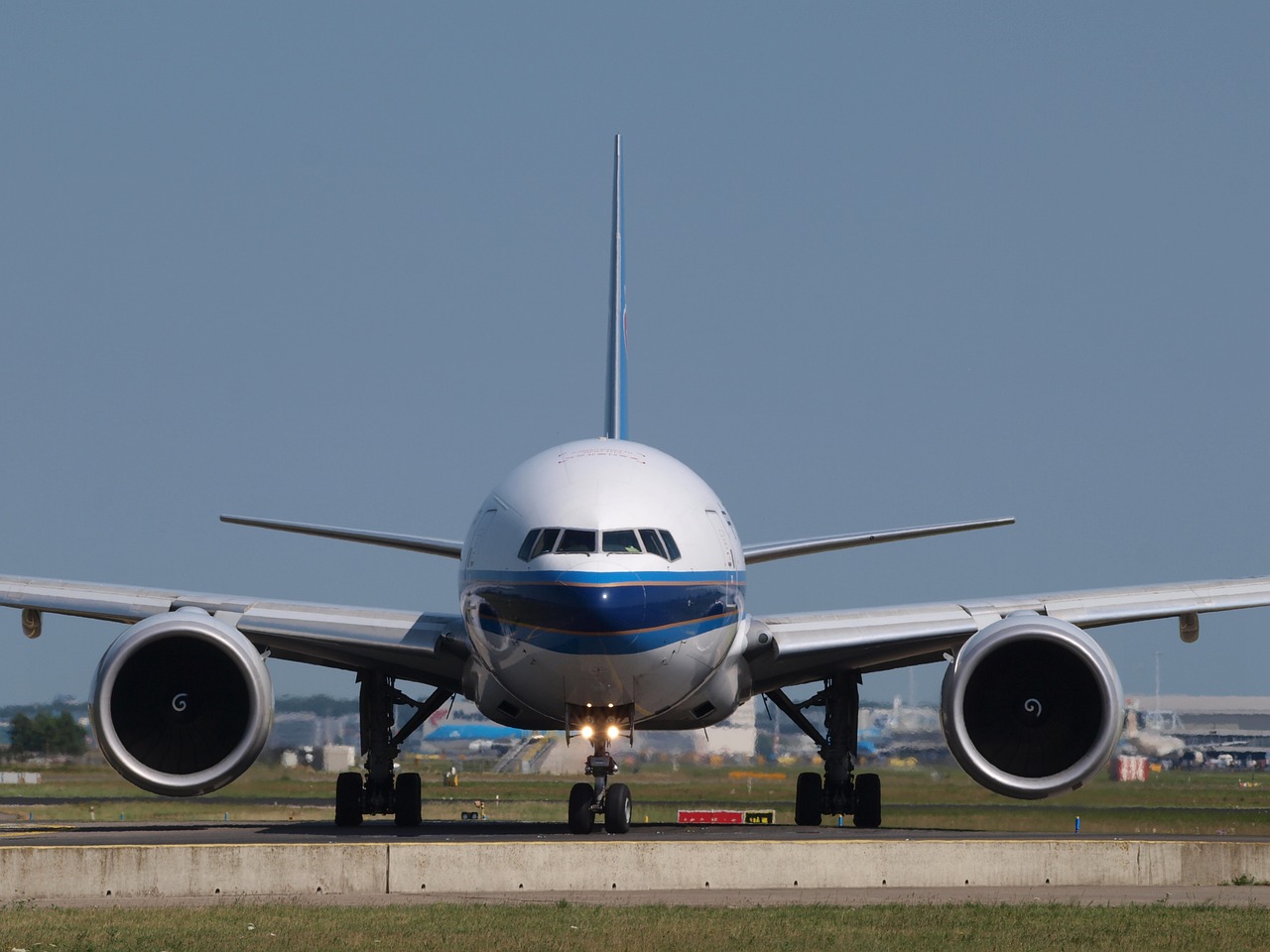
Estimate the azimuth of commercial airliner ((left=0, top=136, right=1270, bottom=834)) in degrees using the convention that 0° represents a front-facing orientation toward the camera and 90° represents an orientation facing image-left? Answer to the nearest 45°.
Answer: approximately 0°

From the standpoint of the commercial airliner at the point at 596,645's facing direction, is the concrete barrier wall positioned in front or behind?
in front
